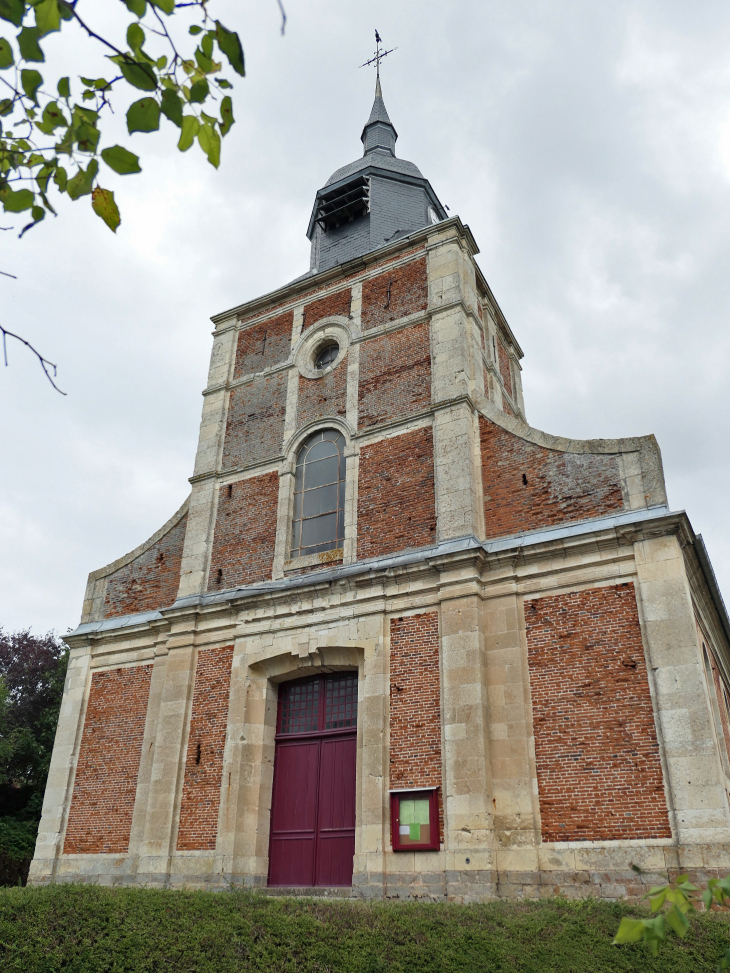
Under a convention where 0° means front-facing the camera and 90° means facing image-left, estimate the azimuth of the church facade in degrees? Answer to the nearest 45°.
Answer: approximately 45°

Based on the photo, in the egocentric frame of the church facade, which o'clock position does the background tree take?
The background tree is roughly at 3 o'clock from the church facade.

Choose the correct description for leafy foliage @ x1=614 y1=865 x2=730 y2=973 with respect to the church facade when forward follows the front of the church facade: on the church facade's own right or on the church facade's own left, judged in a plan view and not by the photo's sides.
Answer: on the church facade's own left

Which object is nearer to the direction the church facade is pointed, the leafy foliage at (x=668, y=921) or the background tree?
the leafy foliage
